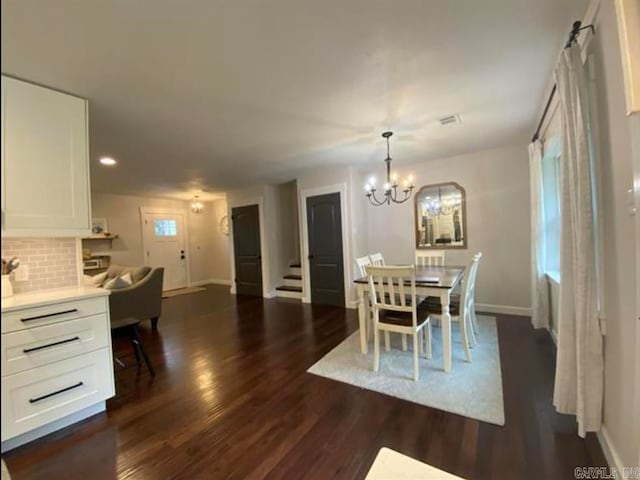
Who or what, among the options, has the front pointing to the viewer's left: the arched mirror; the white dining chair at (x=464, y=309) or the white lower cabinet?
the white dining chair

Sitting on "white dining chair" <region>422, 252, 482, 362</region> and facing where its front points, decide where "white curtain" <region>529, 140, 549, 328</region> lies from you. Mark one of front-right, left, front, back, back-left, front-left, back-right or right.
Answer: back-right

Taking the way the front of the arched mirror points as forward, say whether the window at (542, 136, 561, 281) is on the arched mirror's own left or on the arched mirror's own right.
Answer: on the arched mirror's own left

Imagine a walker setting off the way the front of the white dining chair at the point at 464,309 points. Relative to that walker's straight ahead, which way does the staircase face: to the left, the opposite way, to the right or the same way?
to the left

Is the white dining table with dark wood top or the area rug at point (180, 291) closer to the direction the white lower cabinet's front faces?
the white dining table with dark wood top

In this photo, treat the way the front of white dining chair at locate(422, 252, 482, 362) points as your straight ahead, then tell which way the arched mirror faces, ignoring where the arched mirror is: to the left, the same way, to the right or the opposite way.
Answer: to the left

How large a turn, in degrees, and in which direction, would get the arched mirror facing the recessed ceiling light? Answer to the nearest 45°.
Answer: approximately 45° to its right

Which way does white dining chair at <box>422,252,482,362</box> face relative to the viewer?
to the viewer's left

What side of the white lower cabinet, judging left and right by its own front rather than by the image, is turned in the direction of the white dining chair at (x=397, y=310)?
front

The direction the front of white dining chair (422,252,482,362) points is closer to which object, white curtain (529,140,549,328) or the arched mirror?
the arched mirror

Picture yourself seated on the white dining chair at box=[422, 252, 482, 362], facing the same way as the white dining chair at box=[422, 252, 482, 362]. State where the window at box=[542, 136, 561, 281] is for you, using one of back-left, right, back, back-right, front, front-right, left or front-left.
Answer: back-right

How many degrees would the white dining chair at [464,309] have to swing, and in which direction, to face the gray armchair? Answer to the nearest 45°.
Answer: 0° — it already faces it

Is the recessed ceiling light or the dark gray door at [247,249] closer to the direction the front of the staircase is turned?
the recessed ceiling light

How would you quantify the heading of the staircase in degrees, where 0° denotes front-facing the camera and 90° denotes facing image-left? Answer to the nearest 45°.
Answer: approximately 45°

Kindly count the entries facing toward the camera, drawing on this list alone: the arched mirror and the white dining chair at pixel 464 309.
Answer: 1

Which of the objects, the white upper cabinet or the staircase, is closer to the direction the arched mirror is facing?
the white upper cabinet
